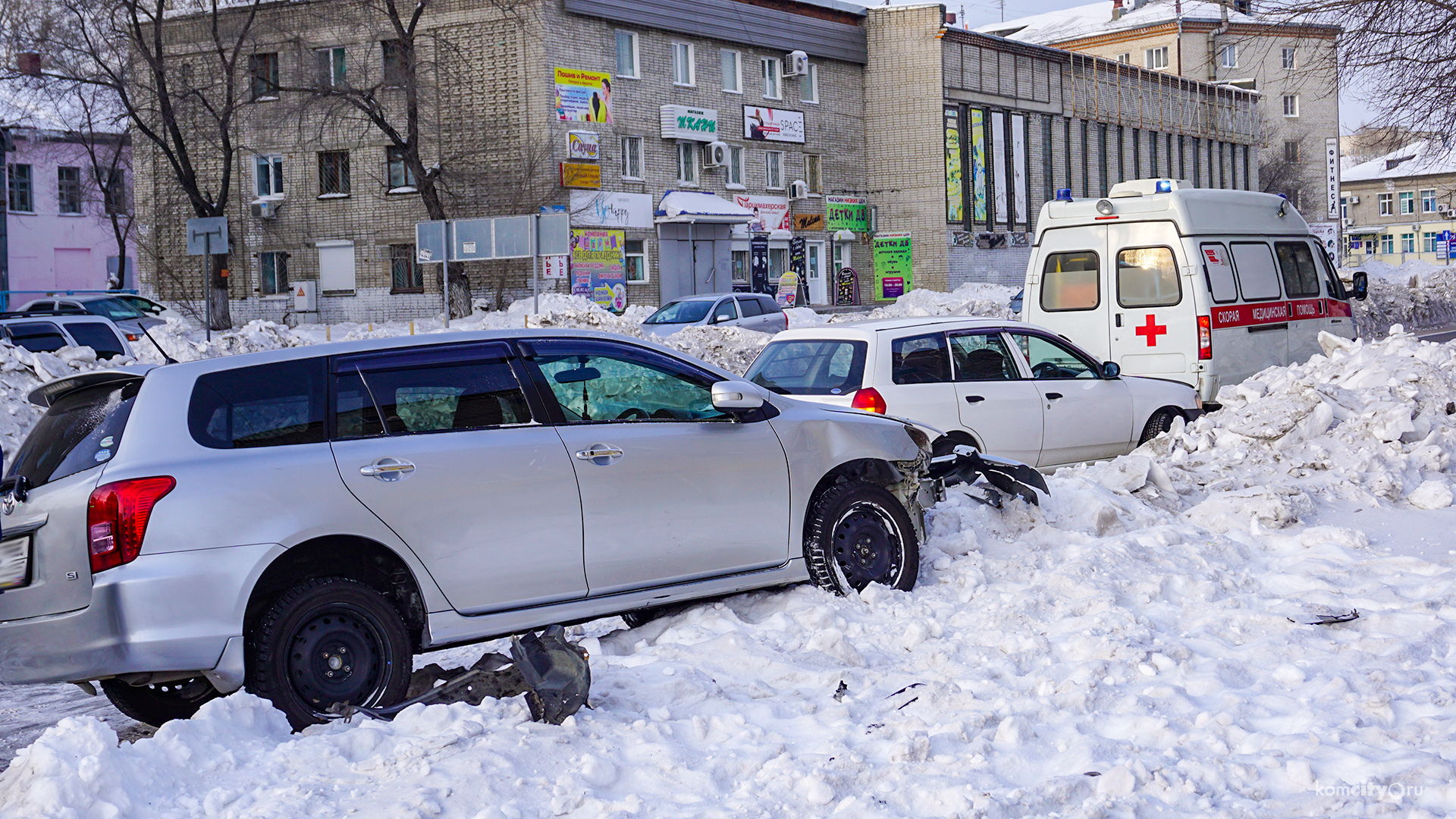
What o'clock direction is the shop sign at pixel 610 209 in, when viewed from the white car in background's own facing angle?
The shop sign is roughly at 10 o'clock from the white car in background.

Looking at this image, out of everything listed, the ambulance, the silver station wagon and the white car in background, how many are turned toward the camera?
0

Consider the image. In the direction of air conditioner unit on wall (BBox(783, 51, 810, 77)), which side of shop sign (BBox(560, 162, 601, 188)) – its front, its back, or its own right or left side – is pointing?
left

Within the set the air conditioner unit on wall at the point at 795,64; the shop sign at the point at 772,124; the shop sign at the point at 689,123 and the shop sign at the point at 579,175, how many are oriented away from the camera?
0

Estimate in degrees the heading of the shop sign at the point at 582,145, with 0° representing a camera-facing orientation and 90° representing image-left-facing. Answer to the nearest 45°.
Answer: approximately 315°

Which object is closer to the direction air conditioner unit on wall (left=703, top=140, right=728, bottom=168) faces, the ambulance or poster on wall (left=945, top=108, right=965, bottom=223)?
the ambulance

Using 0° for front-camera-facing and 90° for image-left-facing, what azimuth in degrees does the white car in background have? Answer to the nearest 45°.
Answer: approximately 225°

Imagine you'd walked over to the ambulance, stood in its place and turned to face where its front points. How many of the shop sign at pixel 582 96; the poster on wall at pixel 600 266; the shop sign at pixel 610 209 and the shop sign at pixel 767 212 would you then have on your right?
0

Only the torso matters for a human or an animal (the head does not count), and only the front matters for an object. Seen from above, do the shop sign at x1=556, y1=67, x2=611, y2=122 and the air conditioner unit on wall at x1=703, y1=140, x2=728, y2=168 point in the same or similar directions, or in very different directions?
same or similar directions

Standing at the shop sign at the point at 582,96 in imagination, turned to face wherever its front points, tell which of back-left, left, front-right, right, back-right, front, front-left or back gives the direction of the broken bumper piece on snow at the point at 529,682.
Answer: front-right

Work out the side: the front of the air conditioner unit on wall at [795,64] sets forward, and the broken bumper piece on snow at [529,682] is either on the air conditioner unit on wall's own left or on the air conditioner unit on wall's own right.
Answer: on the air conditioner unit on wall's own right

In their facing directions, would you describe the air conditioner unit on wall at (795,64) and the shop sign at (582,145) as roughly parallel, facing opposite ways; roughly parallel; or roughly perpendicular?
roughly parallel

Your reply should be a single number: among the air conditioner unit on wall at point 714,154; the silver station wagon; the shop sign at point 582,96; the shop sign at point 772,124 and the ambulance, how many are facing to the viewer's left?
0

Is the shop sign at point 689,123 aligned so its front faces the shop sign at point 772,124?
no

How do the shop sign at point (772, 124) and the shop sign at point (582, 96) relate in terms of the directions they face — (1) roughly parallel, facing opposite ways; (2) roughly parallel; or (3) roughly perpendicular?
roughly parallel

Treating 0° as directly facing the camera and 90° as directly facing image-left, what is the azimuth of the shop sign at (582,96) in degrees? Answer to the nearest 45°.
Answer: approximately 315°

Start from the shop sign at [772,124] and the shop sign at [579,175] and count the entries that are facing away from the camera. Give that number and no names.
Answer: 0

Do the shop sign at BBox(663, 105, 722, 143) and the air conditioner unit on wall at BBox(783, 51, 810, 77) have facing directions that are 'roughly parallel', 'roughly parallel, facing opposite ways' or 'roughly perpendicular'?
roughly parallel
